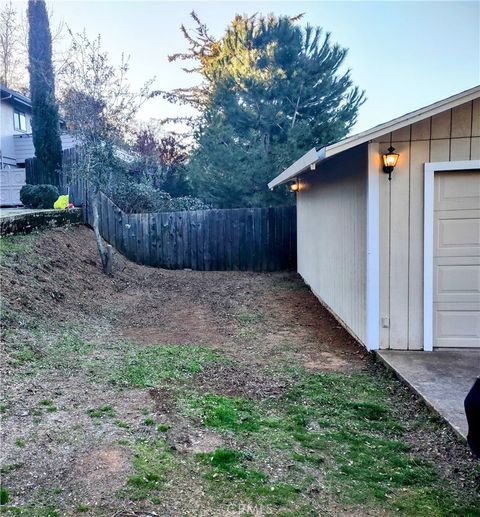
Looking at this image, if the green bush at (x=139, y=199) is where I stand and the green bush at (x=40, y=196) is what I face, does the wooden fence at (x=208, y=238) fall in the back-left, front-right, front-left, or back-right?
back-left

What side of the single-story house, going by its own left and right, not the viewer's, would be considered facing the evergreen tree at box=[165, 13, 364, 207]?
back

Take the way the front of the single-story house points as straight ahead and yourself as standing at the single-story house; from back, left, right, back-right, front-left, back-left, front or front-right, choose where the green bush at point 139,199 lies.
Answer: back-right

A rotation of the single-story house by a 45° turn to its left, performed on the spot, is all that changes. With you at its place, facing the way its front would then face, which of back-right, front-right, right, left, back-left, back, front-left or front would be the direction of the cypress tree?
back

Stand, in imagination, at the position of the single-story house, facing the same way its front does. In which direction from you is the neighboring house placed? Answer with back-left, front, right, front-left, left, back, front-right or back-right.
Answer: back-right

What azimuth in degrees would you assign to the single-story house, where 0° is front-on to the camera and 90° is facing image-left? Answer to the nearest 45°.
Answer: approximately 0°

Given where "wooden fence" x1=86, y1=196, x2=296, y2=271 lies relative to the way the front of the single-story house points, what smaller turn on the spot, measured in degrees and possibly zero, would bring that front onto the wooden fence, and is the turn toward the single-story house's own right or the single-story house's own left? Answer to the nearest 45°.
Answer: approximately 135° to the single-story house's own right
